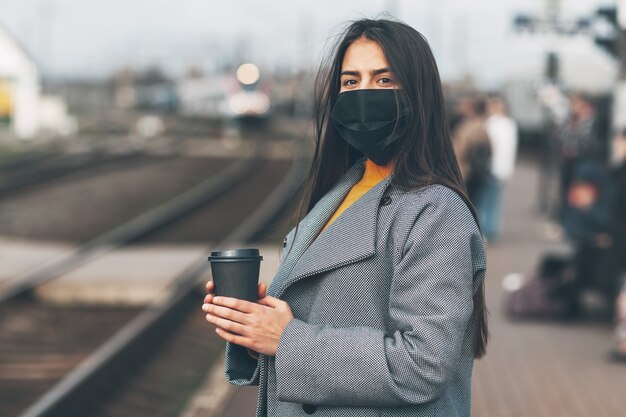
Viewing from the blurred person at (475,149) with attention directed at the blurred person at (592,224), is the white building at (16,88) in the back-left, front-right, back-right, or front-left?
back-right

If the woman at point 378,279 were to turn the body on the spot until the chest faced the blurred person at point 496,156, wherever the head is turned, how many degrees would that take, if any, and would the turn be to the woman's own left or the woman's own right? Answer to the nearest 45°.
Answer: approximately 135° to the woman's own right

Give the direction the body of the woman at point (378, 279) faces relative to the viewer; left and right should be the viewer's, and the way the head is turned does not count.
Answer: facing the viewer and to the left of the viewer
